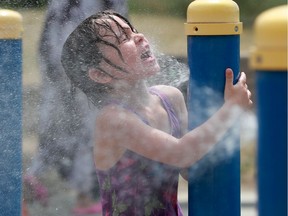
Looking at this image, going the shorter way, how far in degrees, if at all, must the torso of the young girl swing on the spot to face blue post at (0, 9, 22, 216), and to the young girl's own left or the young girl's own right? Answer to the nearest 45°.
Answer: approximately 180°

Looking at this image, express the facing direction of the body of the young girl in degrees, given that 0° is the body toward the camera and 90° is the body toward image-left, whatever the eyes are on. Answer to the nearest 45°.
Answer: approximately 315°

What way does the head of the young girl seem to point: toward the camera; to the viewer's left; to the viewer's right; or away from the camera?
to the viewer's right
